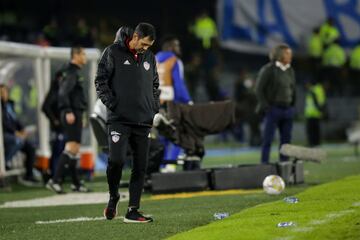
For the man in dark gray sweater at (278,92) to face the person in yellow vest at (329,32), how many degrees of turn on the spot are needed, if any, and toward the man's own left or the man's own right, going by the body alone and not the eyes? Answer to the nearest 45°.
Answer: approximately 135° to the man's own left

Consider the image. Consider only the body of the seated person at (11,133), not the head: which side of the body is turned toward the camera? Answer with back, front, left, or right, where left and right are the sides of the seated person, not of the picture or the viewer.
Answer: right

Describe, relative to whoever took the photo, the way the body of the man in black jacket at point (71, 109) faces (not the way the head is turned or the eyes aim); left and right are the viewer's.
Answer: facing to the right of the viewer

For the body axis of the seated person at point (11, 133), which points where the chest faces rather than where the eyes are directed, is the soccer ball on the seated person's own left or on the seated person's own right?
on the seated person's own right

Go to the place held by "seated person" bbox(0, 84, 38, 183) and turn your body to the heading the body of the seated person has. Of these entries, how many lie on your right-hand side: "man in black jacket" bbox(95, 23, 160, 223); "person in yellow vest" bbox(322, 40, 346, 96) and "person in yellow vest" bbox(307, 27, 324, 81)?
1

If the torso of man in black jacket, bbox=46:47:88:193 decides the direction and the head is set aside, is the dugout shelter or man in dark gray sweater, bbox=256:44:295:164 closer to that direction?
the man in dark gray sweater

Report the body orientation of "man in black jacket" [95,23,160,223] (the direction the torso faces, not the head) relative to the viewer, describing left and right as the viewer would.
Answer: facing the viewer and to the right of the viewer

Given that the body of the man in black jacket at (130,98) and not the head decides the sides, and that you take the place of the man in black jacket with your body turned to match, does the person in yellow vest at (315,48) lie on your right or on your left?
on your left
